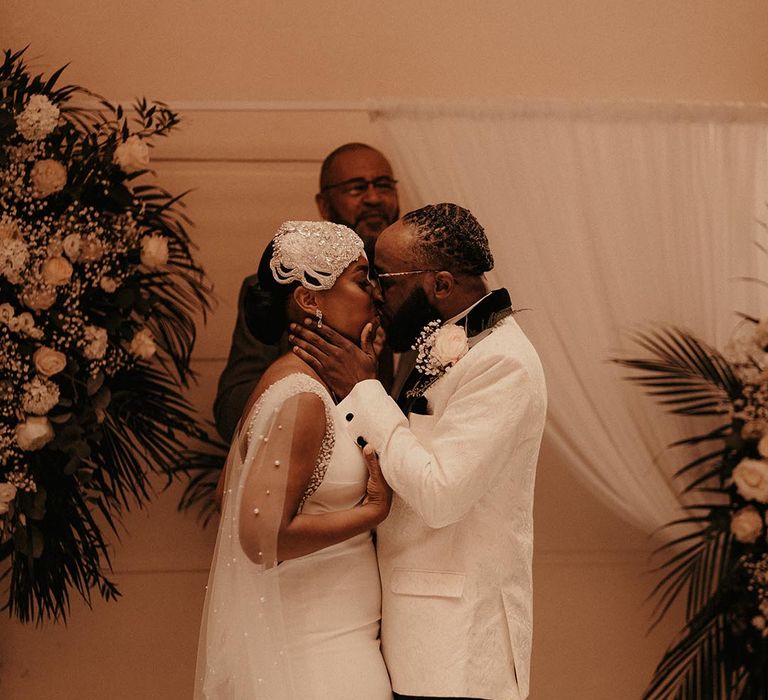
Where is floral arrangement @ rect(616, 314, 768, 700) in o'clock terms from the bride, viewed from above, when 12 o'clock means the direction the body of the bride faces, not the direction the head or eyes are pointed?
The floral arrangement is roughly at 11 o'clock from the bride.

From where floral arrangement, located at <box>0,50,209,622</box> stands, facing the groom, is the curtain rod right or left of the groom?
left

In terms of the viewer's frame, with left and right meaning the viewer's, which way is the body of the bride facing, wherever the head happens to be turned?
facing to the right of the viewer

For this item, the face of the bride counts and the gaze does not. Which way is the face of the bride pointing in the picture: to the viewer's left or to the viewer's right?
to the viewer's right

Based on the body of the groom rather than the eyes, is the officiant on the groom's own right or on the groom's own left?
on the groom's own right

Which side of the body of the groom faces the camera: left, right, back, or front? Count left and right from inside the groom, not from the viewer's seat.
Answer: left

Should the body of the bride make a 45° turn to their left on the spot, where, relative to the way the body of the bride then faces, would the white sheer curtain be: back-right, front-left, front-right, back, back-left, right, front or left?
front

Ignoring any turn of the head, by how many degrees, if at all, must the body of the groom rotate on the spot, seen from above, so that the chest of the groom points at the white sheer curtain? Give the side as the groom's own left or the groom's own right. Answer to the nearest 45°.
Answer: approximately 135° to the groom's own right

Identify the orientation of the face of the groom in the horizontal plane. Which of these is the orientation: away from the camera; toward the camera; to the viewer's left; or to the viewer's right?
to the viewer's left

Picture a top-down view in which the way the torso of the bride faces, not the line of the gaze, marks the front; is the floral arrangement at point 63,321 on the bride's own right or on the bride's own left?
on the bride's own left

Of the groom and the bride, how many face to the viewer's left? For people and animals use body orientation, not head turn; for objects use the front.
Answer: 1

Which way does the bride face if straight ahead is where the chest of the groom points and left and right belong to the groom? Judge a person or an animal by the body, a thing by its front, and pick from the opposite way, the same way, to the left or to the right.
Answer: the opposite way
